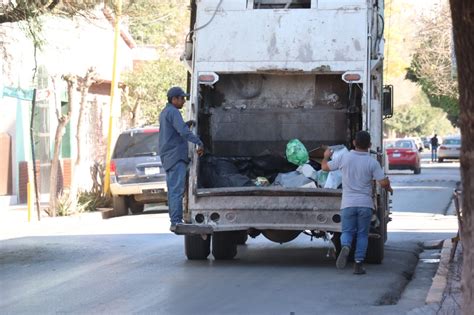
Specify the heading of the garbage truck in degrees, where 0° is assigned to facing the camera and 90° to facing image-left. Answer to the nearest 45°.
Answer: approximately 180°

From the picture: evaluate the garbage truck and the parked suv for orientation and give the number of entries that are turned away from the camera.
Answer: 2

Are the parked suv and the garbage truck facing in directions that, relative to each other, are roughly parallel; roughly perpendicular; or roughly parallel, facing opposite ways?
roughly parallel

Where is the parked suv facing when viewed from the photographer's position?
facing away from the viewer

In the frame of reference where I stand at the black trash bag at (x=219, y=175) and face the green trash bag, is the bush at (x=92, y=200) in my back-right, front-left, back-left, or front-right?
back-left

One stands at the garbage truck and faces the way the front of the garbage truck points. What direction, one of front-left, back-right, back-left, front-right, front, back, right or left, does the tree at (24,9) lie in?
left
